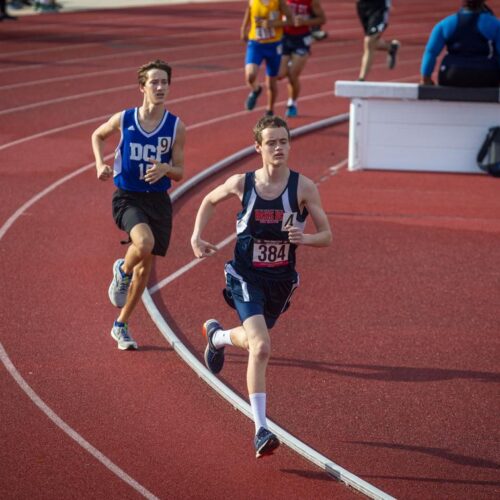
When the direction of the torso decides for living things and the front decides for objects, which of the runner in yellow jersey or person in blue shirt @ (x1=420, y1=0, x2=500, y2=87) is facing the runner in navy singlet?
the runner in yellow jersey

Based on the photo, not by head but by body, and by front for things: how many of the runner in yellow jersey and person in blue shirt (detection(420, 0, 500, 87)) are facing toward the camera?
1

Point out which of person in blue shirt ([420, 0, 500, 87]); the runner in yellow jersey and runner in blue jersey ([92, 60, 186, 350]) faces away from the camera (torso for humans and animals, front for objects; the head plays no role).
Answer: person in blue shirt ([420, 0, 500, 87])

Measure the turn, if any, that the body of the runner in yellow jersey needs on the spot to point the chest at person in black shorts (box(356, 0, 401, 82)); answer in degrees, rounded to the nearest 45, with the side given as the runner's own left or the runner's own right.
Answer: approximately 135° to the runner's own left

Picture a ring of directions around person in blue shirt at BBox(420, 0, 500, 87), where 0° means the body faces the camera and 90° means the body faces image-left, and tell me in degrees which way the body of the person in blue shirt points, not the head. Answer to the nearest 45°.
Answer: approximately 180°

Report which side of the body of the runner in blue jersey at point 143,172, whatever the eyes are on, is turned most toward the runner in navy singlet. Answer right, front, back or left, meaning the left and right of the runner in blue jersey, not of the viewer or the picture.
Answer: front

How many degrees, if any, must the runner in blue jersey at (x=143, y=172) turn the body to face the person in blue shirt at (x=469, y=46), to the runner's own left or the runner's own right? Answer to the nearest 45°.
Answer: approximately 90° to the runner's own left

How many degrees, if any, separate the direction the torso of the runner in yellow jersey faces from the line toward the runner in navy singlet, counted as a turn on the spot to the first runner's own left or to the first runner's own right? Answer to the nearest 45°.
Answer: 0° — they already face them

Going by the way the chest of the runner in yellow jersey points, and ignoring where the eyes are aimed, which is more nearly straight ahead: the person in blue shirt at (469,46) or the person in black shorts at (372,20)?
the person in blue shirt

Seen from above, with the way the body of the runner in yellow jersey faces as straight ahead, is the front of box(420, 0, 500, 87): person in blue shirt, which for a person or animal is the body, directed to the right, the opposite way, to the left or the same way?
the opposite way

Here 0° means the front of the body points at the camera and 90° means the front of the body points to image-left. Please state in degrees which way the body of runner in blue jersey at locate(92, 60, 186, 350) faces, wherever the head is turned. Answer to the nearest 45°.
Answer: approximately 315°
